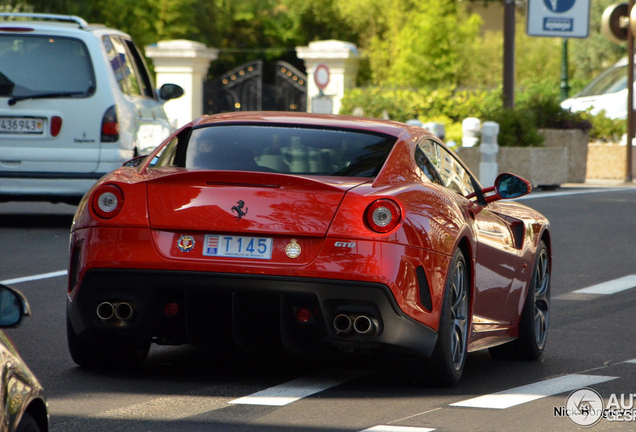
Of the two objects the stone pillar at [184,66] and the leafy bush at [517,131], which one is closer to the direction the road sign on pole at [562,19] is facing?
the leafy bush

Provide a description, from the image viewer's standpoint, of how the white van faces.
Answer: facing away from the viewer and to the right of the viewer

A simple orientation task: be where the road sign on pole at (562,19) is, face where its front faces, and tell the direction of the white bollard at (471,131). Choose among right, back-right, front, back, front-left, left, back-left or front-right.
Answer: front-right

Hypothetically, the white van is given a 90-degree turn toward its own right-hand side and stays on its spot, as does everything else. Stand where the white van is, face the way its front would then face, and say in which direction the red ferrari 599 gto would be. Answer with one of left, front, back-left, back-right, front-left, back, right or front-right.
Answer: front-right

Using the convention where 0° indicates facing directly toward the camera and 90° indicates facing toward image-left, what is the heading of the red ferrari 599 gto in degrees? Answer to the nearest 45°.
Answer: approximately 225°

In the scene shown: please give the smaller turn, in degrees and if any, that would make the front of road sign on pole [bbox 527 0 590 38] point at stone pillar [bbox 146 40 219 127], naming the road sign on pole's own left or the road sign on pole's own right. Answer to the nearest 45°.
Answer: approximately 135° to the road sign on pole's own right

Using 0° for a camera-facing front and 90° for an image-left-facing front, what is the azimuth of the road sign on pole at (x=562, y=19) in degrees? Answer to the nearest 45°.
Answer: approximately 0°

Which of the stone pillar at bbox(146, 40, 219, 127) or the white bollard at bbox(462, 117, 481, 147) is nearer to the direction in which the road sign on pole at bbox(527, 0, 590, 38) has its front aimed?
the white bollard
